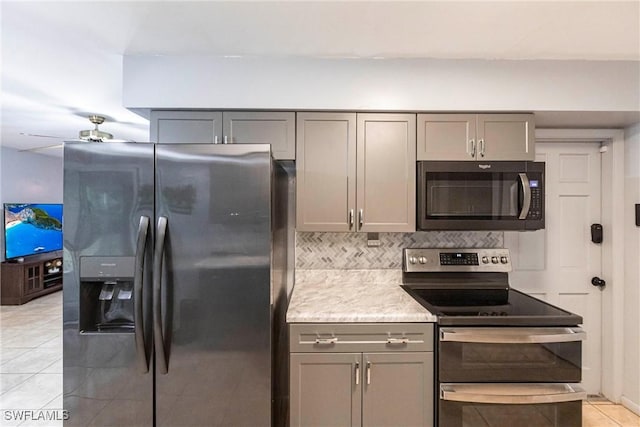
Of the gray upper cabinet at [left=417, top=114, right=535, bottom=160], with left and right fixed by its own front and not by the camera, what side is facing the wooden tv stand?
right

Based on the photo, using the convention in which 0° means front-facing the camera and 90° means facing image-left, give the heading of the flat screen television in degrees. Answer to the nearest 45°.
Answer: approximately 315°

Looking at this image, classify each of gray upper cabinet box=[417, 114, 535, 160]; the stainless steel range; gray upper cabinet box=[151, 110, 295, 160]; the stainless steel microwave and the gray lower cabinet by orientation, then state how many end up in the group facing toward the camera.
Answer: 5

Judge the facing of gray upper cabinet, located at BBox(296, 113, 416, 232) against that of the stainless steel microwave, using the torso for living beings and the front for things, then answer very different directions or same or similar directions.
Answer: same or similar directions

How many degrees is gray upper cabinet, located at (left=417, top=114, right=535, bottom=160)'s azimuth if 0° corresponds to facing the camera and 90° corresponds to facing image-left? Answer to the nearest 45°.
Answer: approximately 0°

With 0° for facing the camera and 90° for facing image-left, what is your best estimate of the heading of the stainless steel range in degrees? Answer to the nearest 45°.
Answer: approximately 0°

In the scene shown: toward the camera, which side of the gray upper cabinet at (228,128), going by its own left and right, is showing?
front

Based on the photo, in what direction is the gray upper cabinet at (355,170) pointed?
toward the camera

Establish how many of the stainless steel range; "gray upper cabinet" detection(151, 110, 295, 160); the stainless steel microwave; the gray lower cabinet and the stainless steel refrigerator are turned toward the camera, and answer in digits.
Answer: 5

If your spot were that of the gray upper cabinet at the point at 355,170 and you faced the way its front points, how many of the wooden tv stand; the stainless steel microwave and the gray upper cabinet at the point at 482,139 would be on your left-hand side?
2

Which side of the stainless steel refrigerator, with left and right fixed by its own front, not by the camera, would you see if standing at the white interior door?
left

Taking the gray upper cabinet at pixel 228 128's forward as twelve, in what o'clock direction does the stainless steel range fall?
The stainless steel range is roughly at 10 o'clock from the gray upper cabinet.

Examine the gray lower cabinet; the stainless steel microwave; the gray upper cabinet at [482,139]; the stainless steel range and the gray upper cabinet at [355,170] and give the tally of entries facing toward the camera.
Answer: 5
